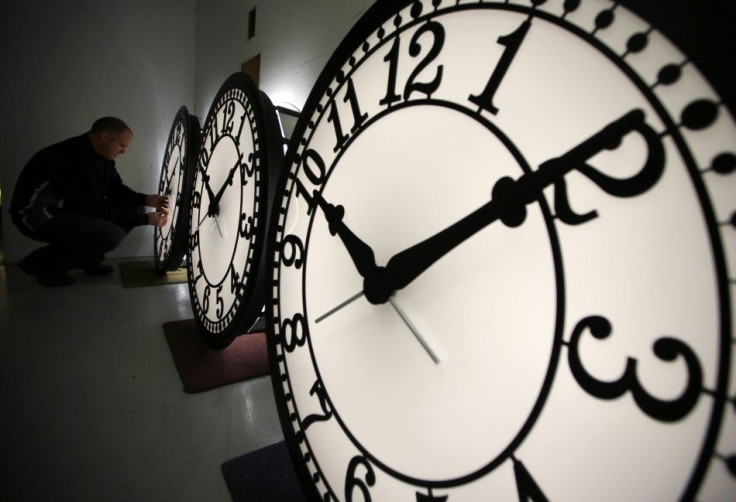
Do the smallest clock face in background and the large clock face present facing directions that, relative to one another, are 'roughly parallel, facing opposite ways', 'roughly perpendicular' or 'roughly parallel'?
roughly parallel
